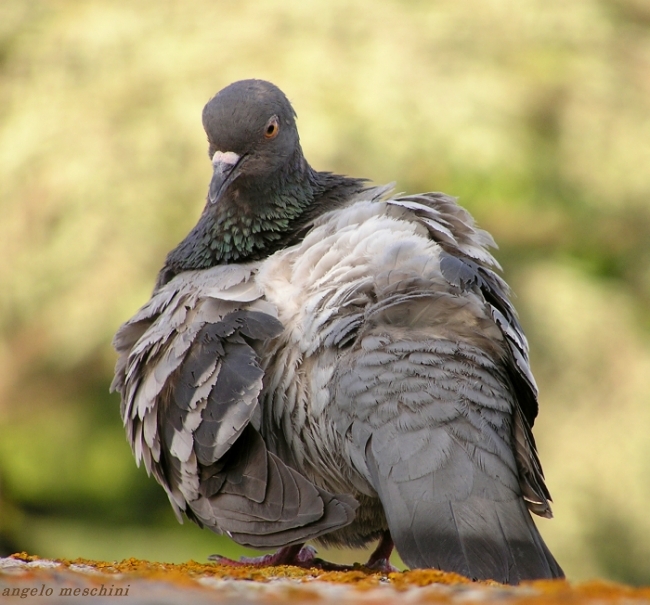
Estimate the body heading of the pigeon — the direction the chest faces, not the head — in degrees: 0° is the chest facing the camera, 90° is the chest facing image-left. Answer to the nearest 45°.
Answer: approximately 135°
